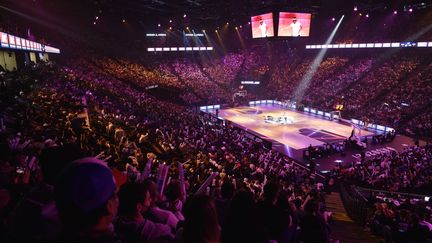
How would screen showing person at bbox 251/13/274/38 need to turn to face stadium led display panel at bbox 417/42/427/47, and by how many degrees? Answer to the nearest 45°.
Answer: approximately 180°

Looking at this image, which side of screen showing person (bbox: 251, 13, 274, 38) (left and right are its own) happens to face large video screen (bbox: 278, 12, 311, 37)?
left

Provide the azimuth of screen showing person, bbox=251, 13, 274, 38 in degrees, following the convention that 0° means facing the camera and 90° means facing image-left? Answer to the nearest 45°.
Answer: approximately 45°
